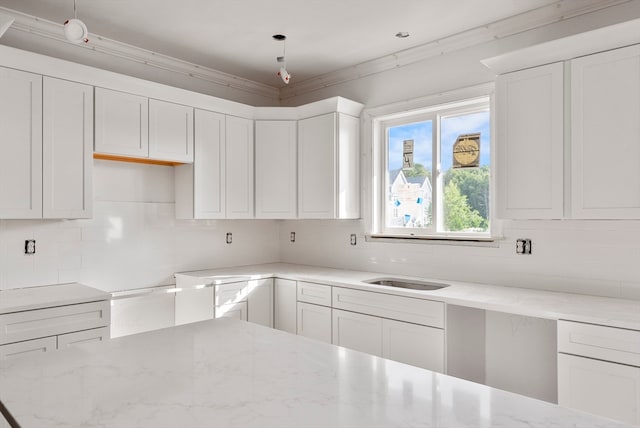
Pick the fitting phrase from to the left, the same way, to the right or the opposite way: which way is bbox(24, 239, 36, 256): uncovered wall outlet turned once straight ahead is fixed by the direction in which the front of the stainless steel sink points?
to the left

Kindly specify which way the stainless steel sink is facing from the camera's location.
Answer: facing the viewer and to the left of the viewer

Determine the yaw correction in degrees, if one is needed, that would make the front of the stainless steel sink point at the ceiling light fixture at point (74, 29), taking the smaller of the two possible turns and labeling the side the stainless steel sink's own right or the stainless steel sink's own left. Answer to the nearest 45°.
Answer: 0° — it already faces it

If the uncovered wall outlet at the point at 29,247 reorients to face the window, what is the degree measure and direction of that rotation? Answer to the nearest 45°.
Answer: approximately 45° to its left

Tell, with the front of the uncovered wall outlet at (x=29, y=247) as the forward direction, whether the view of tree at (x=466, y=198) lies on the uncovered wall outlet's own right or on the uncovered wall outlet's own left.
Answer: on the uncovered wall outlet's own left

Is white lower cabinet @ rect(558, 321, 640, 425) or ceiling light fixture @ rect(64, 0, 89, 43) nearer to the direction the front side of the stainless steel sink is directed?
the ceiling light fixture

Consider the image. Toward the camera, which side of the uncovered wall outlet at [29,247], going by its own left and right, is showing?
front

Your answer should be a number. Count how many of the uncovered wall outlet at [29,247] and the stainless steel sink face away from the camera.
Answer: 0
